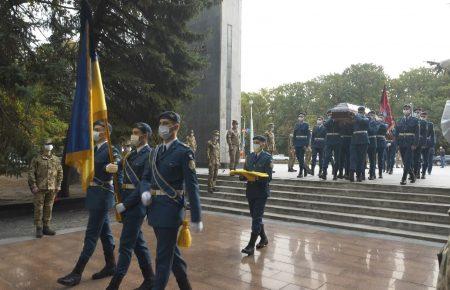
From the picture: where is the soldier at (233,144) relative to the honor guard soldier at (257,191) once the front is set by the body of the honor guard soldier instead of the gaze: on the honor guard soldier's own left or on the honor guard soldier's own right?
on the honor guard soldier's own right

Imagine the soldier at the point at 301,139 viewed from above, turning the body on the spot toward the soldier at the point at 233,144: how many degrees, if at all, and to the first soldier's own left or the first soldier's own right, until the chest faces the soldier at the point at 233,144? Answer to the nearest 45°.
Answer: approximately 135° to the first soldier's own right

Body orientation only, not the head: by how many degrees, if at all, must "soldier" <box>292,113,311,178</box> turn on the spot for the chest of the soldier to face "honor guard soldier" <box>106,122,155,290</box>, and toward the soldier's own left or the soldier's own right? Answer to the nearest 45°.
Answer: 0° — they already face them

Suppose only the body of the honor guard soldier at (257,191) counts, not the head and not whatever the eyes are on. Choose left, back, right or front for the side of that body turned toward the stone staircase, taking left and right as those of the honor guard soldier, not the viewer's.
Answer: back

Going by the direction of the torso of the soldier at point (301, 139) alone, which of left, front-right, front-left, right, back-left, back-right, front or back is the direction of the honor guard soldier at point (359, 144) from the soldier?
front-left

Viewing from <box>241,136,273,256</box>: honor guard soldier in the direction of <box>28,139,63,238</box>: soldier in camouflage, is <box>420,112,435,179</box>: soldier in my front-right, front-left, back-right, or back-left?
back-right

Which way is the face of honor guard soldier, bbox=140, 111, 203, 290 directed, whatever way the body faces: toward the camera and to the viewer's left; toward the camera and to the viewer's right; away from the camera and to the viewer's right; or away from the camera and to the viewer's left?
toward the camera and to the viewer's left

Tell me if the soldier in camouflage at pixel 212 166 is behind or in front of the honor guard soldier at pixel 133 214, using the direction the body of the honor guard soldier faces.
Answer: behind

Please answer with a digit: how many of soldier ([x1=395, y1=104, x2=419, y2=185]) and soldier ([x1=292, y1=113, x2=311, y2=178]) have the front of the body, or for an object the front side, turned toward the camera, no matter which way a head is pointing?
2

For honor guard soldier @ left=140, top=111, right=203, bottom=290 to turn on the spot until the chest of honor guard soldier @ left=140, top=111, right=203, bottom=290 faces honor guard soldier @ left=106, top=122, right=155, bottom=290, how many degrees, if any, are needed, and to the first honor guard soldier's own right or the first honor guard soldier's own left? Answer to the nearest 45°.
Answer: approximately 90° to the first honor guard soldier's own right

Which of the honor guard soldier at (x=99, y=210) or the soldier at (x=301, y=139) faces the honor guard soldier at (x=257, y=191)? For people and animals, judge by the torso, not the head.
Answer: the soldier
